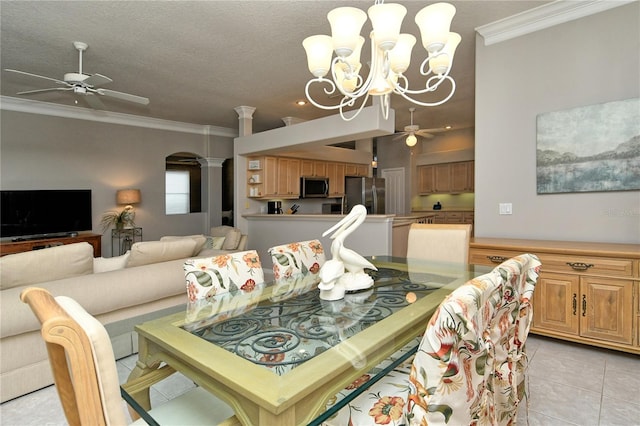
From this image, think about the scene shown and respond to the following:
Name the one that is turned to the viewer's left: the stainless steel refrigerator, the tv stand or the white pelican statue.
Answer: the white pelican statue

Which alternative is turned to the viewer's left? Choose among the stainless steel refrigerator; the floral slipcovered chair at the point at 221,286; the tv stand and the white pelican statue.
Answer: the white pelican statue

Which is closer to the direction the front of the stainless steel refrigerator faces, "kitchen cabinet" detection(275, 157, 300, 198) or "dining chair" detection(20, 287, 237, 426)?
the dining chair

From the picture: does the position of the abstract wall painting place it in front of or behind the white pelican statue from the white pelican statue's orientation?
behind

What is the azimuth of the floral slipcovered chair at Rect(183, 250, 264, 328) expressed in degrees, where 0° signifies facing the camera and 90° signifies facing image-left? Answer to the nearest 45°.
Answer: approximately 315°

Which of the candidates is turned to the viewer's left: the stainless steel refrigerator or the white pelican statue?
the white pelican statue

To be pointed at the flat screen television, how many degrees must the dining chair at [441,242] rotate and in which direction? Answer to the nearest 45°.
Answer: approximately 45° to its right

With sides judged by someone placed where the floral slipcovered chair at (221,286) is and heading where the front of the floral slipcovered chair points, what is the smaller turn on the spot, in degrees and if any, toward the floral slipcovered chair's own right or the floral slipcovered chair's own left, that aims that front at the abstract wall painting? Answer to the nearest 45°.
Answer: approximately 45° to the floral slipcovered chair's own left

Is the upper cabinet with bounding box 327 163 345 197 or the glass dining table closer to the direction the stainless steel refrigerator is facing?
the glass dining table

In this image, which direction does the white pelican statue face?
to the viewer's left

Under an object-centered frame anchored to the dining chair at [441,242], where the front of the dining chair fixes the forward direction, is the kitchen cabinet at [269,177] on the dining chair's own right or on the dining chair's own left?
on the dining chair's own right

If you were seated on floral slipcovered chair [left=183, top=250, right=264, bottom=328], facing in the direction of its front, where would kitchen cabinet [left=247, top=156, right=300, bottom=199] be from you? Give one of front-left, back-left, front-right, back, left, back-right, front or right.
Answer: back-left

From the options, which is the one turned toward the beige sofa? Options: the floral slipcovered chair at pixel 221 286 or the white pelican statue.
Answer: the white pelican statue
